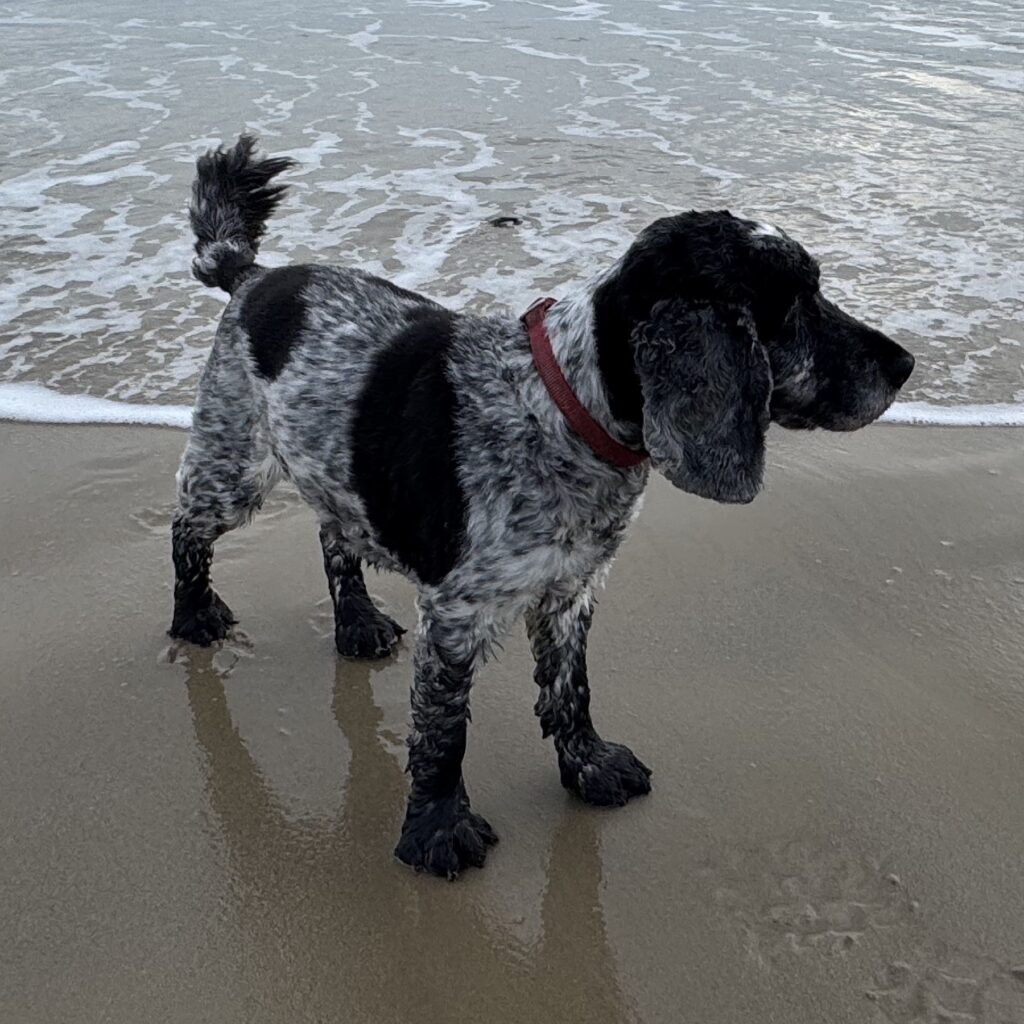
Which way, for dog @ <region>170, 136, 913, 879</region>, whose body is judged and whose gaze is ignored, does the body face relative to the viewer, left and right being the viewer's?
facing the viewer and to the right of the viewer
